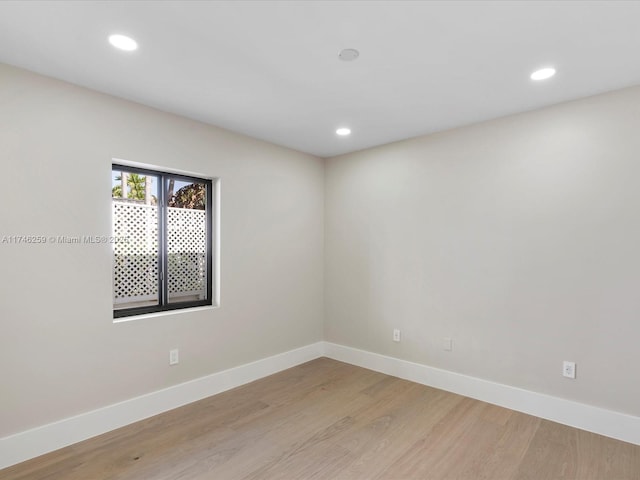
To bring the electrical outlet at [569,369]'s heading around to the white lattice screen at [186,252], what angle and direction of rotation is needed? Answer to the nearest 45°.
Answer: approximately 45° to its right

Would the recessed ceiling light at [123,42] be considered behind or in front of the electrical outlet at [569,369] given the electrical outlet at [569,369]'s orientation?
in front

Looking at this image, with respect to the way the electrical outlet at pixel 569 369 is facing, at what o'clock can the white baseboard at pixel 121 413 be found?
The white baseboard is roughly at 2 o'clock from the electrical outlet.

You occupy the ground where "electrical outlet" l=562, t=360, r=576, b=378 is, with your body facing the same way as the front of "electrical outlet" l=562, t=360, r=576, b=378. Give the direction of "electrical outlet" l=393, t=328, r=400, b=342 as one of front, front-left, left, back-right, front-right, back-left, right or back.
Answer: right

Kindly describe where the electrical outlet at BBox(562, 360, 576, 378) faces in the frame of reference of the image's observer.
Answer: facing the viewer

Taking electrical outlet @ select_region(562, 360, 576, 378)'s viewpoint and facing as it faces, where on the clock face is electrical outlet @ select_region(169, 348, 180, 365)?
electrical outlet @ select_region(169, 348, 180, 365) is roughly at 2 o'clock from electrical outlet @ select_region(562, 360, 576, 378).

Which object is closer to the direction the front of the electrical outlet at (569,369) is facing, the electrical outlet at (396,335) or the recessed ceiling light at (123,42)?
the recessed ceiling light

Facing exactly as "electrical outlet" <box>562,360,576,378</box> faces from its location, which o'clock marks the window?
The window is roughly at 2 o'clock from the electrical outlet.

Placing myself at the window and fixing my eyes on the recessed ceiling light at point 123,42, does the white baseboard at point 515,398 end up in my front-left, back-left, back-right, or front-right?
front-left
